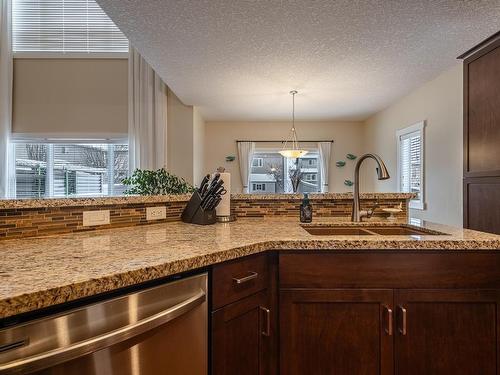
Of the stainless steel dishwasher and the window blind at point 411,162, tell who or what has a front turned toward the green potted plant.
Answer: the window blind

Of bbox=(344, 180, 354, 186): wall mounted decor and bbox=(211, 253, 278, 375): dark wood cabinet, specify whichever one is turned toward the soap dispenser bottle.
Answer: the wall mounted decor

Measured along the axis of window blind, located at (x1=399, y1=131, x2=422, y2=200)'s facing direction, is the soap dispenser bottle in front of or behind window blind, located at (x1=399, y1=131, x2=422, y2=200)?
in front

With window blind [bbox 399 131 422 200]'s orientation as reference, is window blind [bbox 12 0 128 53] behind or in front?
in front

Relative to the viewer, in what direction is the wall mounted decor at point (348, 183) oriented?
toward the camera

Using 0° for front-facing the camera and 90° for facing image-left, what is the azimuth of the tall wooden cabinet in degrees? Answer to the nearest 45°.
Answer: approximately 45°

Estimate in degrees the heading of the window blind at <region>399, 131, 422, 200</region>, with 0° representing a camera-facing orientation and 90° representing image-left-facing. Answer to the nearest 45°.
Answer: approximately 45°

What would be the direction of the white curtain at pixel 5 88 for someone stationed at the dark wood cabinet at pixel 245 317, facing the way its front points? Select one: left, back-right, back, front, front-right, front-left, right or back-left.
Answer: back

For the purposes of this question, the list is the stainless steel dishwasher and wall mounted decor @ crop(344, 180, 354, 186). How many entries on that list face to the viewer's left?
0

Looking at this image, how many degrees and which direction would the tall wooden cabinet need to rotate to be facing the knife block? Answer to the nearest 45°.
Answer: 0° — it already faces it

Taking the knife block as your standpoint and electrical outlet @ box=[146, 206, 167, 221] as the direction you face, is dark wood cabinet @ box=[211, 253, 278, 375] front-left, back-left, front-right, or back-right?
back-left

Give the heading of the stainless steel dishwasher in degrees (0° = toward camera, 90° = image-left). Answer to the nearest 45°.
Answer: approximately 315°

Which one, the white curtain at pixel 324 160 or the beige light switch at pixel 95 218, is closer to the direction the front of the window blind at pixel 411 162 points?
the beige light switch

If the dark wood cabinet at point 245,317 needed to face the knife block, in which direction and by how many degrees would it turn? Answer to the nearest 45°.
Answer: approximately 180°
